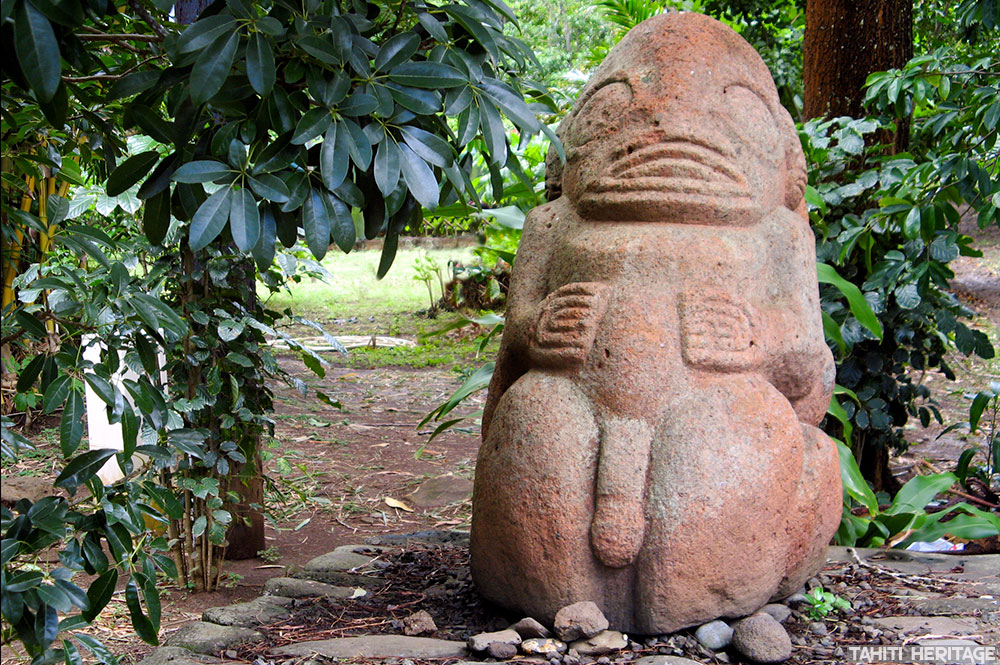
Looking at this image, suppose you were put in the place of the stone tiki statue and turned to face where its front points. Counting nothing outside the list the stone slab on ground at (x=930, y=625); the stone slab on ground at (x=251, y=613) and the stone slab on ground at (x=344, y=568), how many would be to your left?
1

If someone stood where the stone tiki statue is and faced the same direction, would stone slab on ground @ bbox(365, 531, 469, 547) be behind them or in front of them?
behind

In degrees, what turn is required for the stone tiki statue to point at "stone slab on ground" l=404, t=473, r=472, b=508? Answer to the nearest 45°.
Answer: approximately 135° to its right

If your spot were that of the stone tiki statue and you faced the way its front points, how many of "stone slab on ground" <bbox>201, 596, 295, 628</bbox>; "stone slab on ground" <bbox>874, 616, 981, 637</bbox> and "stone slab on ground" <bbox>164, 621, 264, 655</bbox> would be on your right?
2

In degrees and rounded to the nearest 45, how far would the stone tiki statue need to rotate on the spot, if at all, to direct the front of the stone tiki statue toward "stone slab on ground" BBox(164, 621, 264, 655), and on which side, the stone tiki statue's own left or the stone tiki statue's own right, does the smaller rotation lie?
approximately 90° to the stone tiki statue's own right

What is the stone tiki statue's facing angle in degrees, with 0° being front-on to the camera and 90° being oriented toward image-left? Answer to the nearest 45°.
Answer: approximately 0°

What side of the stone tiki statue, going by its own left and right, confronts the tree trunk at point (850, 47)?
back

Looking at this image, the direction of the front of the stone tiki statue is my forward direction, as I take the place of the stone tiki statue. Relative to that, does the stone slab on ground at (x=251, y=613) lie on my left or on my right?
on my right
